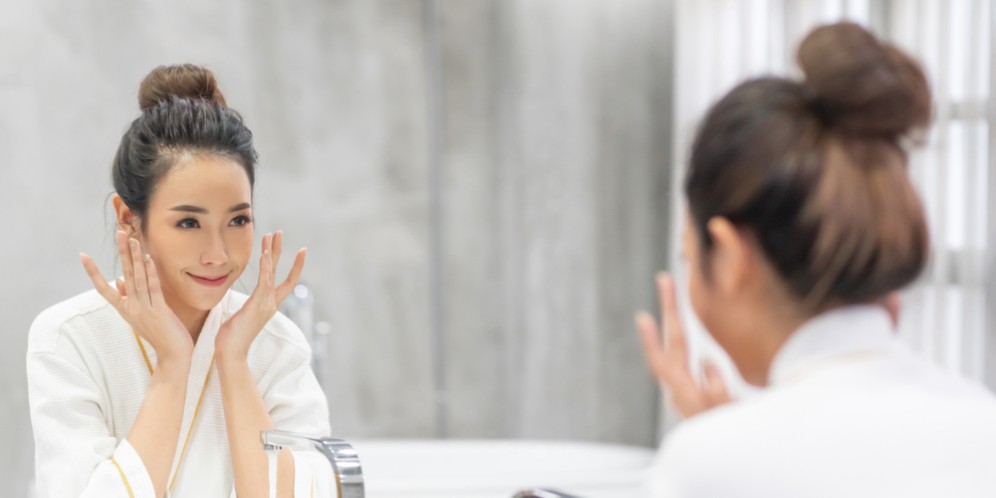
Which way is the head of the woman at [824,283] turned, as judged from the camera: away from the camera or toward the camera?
away from the camera

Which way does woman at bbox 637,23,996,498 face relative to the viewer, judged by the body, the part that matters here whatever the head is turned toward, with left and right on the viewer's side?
facing away from the viewer and to the left of the viewer

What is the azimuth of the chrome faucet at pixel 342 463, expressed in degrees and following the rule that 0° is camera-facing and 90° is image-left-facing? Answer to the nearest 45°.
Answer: approximately 135°
